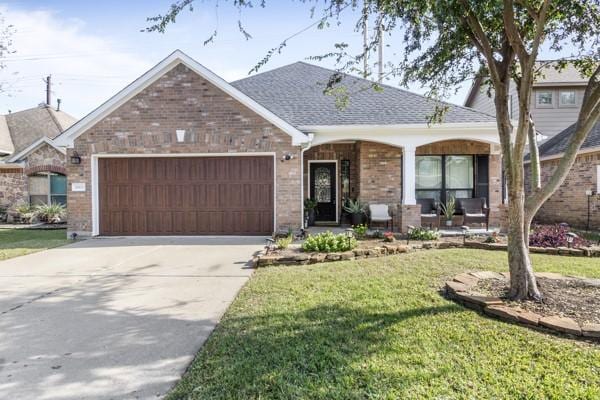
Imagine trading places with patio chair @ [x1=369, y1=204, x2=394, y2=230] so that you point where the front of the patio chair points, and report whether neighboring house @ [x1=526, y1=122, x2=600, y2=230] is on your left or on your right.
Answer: on your left

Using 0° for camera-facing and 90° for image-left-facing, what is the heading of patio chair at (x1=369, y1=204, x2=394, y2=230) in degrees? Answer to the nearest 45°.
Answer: approximately 315°

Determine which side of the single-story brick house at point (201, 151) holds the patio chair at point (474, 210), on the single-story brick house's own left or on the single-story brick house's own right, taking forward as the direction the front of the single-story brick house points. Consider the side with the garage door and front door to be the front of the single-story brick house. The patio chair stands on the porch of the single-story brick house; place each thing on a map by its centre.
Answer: on the single-story brick house's own left

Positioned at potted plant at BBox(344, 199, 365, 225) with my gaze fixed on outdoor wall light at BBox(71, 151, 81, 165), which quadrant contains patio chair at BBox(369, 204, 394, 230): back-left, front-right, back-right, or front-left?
back-left

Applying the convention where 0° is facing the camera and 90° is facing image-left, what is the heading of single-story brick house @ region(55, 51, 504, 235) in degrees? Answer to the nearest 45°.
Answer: approximately 0°

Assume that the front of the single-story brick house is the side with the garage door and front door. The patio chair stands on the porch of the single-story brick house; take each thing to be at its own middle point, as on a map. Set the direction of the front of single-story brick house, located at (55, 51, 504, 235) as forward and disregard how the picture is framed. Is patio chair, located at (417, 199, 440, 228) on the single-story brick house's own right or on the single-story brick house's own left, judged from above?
on the single-story brick house's own left

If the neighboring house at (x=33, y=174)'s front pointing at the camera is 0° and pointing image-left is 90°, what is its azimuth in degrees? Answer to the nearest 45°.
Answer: approximately 0°

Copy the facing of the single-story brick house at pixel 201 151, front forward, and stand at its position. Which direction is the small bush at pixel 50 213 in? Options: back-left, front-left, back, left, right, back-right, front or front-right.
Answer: back-right

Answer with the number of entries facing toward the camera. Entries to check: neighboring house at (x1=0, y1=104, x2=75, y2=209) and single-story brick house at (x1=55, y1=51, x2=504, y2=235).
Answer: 2
